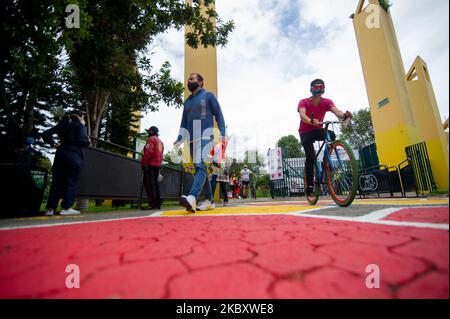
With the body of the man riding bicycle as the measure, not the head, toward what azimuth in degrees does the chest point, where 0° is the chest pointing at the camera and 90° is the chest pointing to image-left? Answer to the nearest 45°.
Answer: approximately 315°

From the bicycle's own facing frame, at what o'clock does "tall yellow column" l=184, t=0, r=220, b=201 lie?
The tall yellow column is roughly at 6 o'clock from the bicycle.

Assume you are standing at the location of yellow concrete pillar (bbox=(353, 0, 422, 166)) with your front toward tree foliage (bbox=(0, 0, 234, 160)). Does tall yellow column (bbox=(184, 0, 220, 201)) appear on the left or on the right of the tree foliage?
right

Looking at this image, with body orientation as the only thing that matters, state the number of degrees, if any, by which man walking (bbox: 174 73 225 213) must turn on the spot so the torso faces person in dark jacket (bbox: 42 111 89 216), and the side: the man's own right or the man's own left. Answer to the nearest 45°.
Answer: approximately 45° to the man's own right

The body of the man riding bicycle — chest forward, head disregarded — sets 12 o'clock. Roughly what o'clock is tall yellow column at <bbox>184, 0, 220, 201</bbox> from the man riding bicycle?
The tall yellow column is roughly at 6 o'clock from the man riding bicycle.

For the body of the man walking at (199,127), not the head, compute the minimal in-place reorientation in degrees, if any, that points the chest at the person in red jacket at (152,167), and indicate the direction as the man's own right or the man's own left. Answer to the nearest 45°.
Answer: approximately 90° to the man's own right

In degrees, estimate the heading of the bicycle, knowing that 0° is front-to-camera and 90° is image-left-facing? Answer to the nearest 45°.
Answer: approximately 315°

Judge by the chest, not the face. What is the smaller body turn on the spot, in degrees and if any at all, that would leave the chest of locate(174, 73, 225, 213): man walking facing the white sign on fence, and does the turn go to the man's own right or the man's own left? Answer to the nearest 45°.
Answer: approximately 180°

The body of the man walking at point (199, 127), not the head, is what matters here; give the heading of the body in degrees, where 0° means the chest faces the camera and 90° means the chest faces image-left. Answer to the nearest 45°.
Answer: approximately 45°

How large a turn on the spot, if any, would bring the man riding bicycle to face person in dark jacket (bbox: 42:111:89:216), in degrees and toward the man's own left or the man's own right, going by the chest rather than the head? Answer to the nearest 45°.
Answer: approximately 90° to the man's own right

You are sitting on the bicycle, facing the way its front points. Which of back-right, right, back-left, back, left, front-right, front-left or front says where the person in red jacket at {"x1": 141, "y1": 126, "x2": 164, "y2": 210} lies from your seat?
back-right
